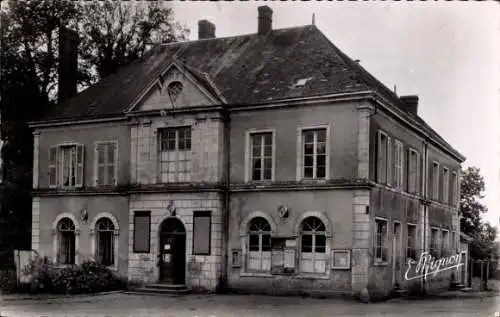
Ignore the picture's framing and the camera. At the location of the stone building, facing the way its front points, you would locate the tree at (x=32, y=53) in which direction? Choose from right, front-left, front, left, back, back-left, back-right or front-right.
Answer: right

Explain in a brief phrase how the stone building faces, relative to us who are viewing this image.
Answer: facing the viewer and to the left of the viewer

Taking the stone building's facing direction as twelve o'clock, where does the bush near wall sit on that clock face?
The bush near wall is roughly at 2 o'clock from the stone building.

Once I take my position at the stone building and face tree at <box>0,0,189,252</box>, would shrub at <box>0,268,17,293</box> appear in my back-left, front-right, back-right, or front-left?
front-left
